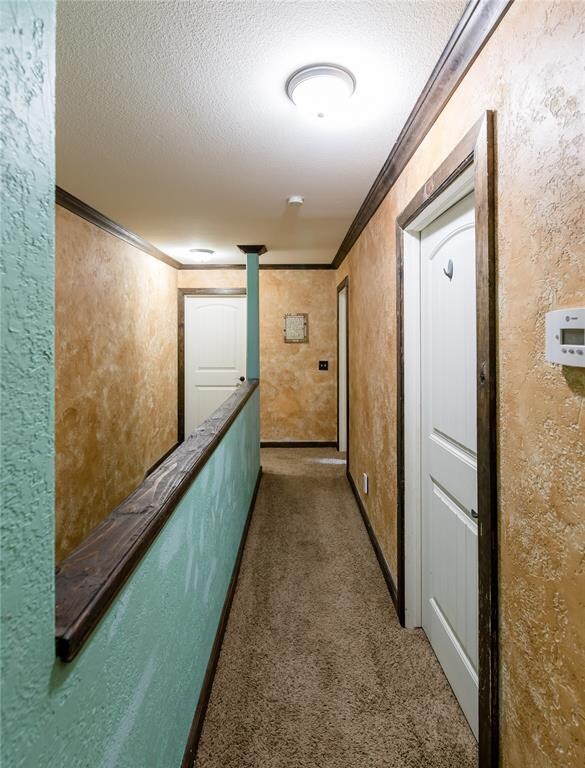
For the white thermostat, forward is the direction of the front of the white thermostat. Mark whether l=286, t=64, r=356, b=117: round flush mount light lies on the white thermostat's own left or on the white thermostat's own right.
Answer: on the white thermostat's own right

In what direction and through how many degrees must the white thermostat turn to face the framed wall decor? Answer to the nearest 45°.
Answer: approximately 90° to its right

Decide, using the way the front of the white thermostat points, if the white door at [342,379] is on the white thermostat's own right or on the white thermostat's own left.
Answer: on the white thermostat's own right

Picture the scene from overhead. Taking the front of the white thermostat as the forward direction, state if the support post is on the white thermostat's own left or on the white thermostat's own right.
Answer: on the white thermostat's own right

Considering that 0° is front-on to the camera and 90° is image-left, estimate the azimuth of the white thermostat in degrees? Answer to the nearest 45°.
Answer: approximately 45°
